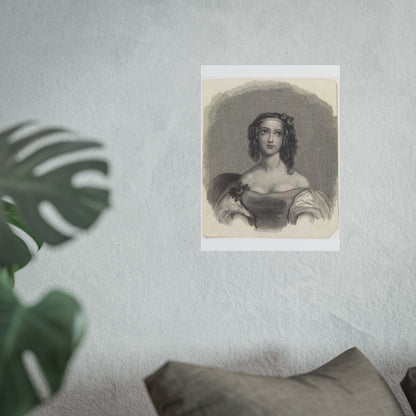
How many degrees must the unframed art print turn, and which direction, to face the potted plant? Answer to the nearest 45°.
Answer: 0° — it already faces it

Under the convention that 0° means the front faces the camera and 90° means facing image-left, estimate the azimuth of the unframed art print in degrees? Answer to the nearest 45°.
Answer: approximately 0°

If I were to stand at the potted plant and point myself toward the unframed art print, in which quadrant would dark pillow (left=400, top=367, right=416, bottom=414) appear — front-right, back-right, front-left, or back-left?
front-right
